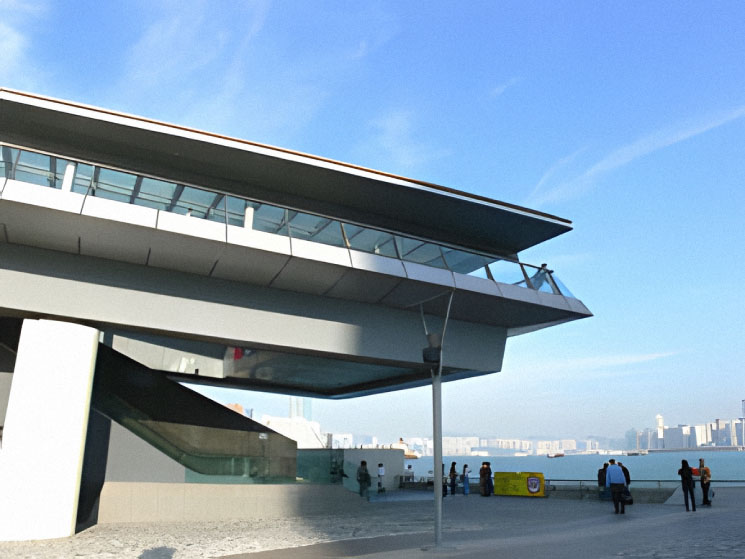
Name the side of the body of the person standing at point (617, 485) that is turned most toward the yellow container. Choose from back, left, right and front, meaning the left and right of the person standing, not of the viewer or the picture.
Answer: front

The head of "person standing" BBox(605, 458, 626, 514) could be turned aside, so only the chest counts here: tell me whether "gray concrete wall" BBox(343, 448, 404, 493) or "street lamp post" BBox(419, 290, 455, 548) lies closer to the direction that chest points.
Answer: the gray concrete wall

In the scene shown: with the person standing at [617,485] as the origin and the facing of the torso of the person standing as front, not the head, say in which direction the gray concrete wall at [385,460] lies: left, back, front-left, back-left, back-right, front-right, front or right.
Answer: front-left

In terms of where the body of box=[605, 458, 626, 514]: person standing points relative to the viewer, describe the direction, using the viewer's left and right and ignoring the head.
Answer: facing away from the viewer

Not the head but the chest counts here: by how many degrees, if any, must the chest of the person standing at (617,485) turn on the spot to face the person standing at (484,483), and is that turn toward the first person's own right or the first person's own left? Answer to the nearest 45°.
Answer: approximately 45° to the first person's own left

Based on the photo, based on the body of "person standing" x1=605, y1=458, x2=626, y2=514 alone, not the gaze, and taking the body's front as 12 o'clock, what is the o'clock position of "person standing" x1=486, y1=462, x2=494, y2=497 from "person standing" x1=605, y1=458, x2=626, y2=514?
"person standing" x1=486, y1=462, x2=494, y2=497 is roughly at 11 o'clock from "person standing" x1=605, y1=458, x2=626, y2=514.

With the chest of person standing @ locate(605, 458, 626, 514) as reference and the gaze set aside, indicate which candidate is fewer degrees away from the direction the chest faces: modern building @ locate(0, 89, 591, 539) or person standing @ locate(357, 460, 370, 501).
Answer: the person standing
